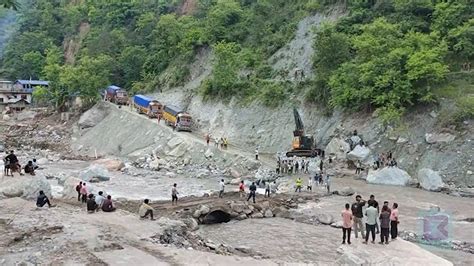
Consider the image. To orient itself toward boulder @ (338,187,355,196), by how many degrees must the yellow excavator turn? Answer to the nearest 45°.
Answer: approximately 90° to its left

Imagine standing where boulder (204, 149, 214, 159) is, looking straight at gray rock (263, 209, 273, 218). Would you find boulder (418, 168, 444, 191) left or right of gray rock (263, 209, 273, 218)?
left

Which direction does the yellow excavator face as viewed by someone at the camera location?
facing to the left of the viewer

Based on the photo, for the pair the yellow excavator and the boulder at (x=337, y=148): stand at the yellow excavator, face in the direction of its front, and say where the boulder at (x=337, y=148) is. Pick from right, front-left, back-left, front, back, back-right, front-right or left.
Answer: back

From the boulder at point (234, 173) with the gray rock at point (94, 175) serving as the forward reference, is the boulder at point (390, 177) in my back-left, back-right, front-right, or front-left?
back-left

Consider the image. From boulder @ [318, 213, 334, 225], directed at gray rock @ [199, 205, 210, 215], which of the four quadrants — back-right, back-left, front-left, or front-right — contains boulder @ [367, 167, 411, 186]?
back-right

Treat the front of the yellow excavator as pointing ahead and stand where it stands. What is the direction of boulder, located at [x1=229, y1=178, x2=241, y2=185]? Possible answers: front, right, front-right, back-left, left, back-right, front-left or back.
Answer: front-left

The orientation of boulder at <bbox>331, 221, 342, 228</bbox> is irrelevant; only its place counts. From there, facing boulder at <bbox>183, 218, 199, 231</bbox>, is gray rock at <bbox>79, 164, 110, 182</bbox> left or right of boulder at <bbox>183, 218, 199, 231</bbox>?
right

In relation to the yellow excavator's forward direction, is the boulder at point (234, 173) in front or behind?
in front
